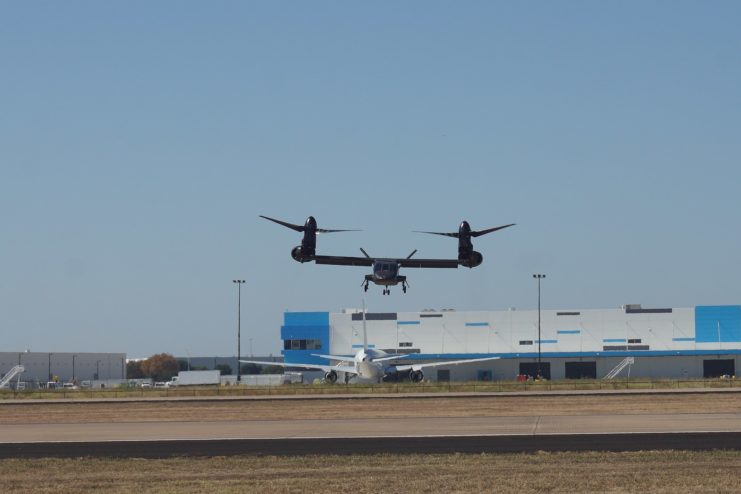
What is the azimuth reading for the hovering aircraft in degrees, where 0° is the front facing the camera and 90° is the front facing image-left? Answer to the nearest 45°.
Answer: approximately 0°
